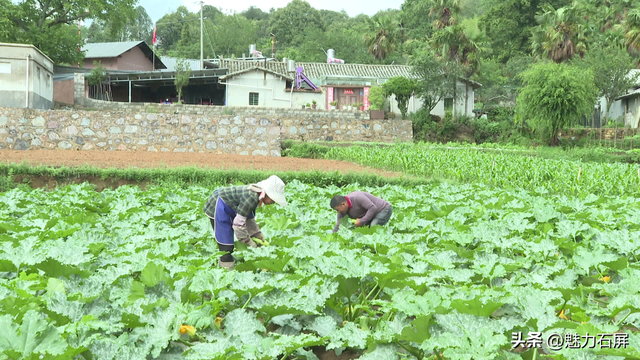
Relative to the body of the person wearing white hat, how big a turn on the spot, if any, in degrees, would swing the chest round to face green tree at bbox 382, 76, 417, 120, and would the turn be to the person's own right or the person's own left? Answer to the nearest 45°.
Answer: approximately 90° to the person's own left

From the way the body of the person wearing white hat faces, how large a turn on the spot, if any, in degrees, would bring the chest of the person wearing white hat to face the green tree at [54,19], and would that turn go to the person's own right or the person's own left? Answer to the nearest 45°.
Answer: approximately 90° to the person's own left

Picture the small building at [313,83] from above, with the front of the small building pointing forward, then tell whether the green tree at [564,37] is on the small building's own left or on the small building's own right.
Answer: on the small building's own left

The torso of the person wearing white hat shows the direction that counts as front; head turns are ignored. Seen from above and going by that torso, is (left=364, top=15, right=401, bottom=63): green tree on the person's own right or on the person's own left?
on the person's own left

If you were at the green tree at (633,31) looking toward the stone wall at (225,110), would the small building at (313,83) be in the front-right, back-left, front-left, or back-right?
front-right

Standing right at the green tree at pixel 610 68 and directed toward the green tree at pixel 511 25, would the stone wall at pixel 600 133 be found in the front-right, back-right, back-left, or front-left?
back-left

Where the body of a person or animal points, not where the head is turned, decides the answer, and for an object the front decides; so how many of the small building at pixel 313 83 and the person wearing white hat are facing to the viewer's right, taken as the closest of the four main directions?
1

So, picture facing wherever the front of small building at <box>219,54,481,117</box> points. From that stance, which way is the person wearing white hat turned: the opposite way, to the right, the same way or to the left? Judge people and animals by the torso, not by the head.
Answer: to the left

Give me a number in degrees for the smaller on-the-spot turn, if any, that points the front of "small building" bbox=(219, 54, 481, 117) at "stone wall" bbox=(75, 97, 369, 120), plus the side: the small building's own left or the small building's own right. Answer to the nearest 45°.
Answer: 0° — it already faces it

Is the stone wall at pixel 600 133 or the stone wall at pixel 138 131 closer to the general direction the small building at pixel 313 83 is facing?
the stone wall at pixel 138 131

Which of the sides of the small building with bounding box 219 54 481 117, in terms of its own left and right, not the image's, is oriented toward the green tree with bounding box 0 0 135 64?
right

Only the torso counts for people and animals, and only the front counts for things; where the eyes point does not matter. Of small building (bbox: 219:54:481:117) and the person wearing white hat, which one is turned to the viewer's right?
the person wearing white hat

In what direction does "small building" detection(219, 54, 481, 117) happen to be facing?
toward the camera

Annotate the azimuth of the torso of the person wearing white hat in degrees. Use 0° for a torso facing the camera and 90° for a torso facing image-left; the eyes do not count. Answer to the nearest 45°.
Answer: approximately 270°
